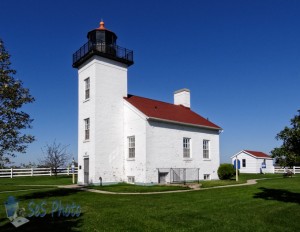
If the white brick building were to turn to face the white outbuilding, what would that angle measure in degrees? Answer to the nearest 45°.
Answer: approximately 180°

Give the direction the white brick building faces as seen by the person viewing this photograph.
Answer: facing the viewer and to the left of the viewer

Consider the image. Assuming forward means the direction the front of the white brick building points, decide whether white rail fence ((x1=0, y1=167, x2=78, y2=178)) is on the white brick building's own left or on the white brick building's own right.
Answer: on the white brick building's own right

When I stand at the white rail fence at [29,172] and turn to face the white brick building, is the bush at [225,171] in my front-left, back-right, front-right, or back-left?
front-left
